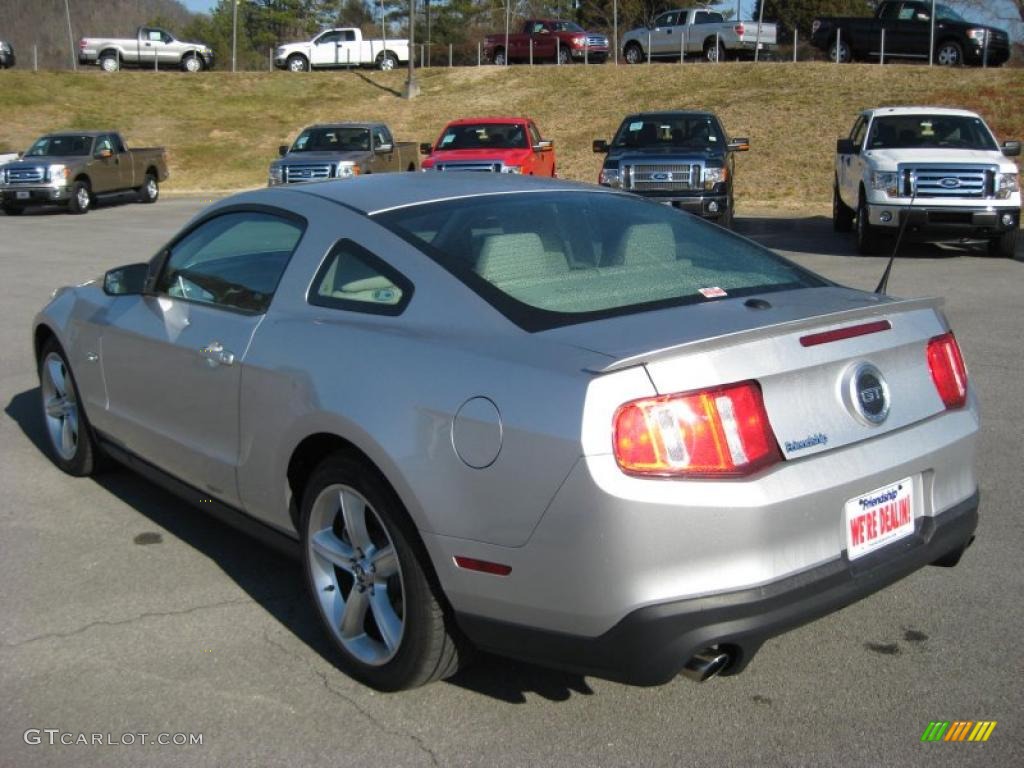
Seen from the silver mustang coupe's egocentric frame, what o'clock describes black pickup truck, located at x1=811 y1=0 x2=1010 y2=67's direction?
The black pickup truck is roughly at 2 o'clock from the silver mustang coupe.

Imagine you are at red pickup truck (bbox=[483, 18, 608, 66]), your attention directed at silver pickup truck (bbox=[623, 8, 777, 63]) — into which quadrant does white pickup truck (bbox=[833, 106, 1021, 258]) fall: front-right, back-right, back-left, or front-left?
front-right

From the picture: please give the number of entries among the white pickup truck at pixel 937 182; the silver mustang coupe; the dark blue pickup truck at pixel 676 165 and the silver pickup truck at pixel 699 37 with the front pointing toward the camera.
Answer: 2

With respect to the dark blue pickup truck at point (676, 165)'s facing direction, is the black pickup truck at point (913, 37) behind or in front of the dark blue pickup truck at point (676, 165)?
behind

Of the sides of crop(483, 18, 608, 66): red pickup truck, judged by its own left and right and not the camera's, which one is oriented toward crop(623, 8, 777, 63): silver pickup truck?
front

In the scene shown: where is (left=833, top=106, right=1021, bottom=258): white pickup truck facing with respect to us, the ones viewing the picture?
facing the viewer

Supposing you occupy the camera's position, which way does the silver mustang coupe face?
facing away from the viewer and to the left of the viewer

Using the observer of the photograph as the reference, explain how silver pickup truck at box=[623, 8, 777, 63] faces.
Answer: facing away from the viewer and to the left of the viewer

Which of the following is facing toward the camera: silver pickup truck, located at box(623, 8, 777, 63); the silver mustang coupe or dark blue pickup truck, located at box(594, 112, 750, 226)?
the dark blue pickup truck

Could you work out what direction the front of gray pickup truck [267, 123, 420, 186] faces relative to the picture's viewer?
facing the viewer and to the left of the viewer

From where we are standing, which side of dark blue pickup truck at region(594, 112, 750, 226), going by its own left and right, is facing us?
front

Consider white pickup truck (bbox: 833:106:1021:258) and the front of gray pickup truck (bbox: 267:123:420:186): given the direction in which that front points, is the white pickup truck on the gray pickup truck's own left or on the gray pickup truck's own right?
on the gray pickup truck's own left

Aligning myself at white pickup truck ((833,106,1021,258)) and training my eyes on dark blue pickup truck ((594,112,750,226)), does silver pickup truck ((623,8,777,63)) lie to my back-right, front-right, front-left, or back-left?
front-right

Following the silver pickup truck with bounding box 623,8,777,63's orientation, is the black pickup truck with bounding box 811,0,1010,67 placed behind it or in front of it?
behind
